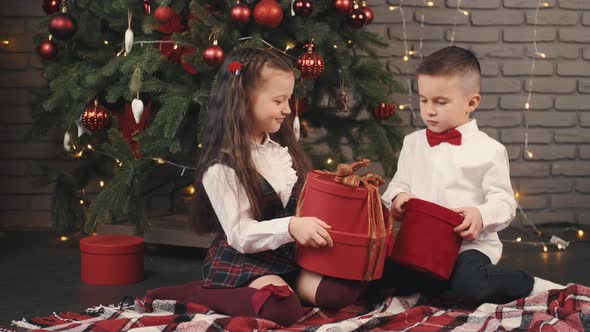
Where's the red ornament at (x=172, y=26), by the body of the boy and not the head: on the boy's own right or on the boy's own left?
on the boy's own right

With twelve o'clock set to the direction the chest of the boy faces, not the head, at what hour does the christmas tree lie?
The christmas tree is roughly at 2 o'clock from the boy.

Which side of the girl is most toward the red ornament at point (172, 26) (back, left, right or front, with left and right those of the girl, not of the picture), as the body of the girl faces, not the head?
back

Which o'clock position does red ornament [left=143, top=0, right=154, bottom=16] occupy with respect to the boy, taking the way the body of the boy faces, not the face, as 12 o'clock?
The red ornament is roughly at 2 o'clock from the boy.

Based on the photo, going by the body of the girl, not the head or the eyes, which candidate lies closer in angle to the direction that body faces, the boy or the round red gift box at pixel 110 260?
the boy

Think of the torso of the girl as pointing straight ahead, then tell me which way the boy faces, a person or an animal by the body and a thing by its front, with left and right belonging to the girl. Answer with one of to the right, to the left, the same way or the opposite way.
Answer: to the right

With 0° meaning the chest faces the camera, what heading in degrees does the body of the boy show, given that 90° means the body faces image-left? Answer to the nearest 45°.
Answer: approximately 45°

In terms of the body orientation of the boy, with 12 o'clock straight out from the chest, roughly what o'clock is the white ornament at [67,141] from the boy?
The white ornament is roughly at 2 o'clock from the boy.

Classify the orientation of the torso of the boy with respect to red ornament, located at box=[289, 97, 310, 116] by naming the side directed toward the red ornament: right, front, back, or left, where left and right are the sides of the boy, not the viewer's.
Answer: right

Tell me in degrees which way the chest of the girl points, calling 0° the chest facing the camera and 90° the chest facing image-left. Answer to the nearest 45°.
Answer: approximately 315°

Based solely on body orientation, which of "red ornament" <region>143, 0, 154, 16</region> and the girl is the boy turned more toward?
the girl

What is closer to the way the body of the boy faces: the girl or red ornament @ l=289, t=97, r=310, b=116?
the girl

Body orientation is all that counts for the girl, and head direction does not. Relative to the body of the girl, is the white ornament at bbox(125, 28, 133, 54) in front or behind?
behind
